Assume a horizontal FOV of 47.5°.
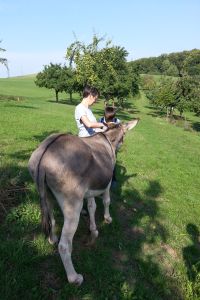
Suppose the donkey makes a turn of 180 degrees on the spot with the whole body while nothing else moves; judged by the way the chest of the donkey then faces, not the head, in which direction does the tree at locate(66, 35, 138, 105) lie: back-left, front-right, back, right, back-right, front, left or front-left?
back-right

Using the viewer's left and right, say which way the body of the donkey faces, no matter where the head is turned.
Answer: facing away from the viewer and to the right of the viewer
